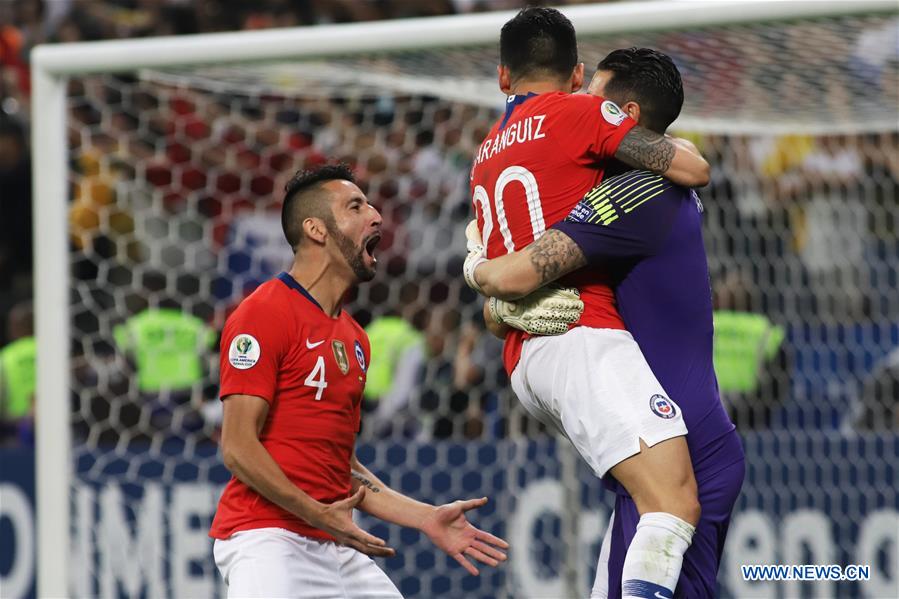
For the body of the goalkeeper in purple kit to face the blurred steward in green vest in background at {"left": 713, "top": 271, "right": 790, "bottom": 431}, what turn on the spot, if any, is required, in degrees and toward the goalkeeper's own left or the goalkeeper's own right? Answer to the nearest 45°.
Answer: approximately 90° to the goalkeeper's own right

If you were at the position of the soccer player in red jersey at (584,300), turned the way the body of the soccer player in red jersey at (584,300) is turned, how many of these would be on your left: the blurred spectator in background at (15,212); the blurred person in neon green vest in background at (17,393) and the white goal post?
3

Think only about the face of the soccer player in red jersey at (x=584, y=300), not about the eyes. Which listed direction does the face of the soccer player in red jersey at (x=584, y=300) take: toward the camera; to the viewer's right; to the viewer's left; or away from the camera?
away from the camera

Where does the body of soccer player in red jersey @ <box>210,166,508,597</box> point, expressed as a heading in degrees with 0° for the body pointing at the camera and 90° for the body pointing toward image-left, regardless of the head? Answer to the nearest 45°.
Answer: approximately 315°

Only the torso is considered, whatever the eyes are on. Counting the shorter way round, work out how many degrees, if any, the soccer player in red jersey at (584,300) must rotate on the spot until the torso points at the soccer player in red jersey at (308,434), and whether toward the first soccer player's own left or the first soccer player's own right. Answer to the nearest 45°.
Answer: approximately 135° to the first soccer player's own left

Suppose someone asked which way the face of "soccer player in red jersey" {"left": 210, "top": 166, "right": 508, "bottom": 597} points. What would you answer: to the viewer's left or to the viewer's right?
to the viewer's right

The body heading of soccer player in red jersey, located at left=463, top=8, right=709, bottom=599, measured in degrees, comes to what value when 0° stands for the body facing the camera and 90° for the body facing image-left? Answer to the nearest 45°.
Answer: approximately 225°

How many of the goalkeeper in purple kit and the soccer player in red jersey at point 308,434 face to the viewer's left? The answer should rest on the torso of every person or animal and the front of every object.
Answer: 1

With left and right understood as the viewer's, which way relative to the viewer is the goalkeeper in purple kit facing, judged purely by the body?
facing to the left of the viewer

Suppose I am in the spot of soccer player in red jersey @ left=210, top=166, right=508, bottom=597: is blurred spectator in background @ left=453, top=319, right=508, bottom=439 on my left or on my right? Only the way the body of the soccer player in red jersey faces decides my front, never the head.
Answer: on my left

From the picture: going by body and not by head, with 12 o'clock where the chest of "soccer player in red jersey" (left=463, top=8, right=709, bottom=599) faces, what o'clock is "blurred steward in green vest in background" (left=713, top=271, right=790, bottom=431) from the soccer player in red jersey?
The blurred steward in green vest in background is roughly at 11 o'clock from the soccer player in red jersey.
